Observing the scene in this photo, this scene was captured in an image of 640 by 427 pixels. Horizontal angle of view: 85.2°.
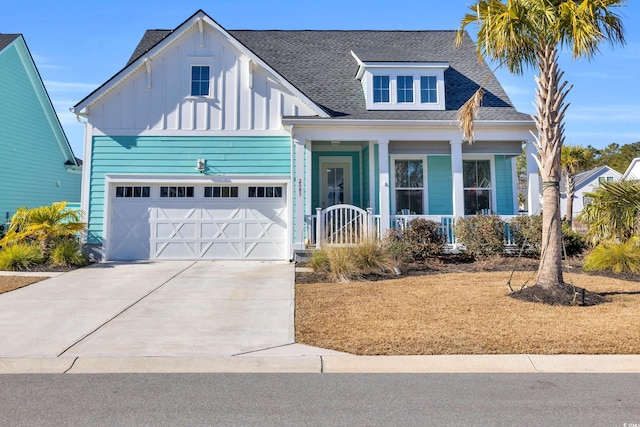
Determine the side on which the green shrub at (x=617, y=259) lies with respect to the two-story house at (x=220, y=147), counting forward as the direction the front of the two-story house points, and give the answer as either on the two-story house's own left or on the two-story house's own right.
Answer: on the two-story house's own left

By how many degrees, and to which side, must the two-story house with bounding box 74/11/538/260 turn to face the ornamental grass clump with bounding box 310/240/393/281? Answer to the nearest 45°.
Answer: approximately 45° to its left

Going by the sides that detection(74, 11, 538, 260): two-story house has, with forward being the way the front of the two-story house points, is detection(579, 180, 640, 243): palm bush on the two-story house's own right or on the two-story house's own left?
on the two-story house's own left

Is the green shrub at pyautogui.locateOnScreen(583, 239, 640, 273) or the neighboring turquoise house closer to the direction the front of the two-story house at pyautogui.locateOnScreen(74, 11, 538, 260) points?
the green shrub

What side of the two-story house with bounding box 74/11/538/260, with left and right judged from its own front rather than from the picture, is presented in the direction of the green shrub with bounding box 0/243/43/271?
right

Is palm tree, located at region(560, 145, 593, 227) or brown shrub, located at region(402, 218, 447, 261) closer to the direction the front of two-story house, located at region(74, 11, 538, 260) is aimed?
the brown shrub

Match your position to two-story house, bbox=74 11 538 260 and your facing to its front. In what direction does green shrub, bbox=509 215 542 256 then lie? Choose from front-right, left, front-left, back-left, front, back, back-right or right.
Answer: left

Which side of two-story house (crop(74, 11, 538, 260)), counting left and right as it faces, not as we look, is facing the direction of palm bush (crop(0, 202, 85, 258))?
right

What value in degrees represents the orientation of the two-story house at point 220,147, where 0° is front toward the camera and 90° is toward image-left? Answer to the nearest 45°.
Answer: approximately 0°

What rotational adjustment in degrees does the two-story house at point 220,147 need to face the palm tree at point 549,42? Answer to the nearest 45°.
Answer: approximately 45° to its left

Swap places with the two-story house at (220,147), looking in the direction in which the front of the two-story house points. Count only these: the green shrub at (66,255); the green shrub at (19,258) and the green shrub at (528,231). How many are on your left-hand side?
1

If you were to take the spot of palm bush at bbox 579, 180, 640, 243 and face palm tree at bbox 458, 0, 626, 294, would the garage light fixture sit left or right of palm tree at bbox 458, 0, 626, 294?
right

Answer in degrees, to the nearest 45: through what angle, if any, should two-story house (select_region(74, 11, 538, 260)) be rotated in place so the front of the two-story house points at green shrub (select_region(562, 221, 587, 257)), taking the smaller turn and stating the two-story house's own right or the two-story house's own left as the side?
approximately 90° to the two-story house's own left

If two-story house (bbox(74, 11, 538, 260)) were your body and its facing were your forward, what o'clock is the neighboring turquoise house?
The neighboring turquoise house is roughly at 4 o'clock from the two-story house.

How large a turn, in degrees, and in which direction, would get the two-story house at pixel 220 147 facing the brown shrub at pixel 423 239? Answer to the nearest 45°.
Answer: approximately 90° to its left
